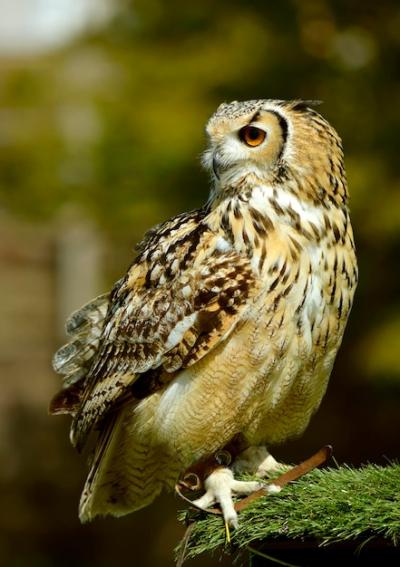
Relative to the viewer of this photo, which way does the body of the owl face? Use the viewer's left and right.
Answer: facing the viewer and to the right of the viewer
